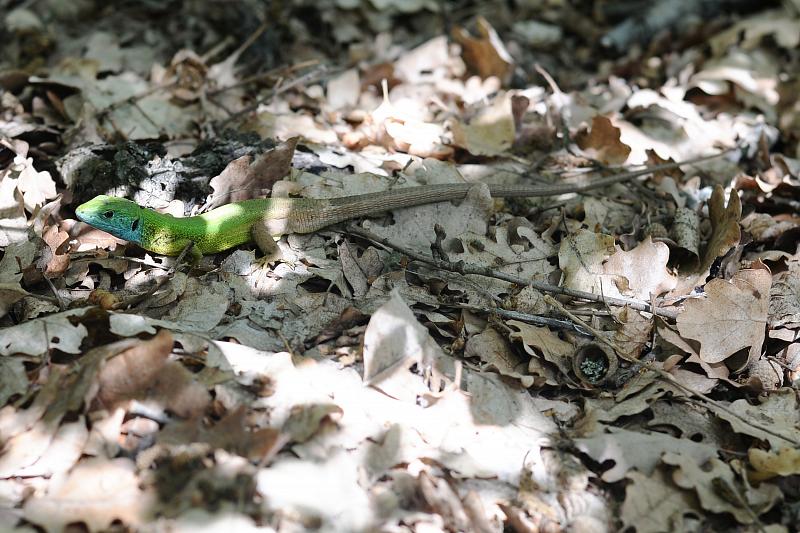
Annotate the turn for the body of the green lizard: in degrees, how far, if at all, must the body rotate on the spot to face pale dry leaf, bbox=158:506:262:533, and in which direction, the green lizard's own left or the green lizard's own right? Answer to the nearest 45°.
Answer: approximately 90° to the green lizard's own left

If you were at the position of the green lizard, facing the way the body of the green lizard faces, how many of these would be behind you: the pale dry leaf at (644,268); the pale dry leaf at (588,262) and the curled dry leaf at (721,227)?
3

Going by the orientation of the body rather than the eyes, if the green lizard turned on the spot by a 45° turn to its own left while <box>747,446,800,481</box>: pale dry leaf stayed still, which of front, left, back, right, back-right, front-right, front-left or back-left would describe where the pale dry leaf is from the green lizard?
left

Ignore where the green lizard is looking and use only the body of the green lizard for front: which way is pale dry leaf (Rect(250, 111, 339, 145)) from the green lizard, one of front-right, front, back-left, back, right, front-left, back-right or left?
right

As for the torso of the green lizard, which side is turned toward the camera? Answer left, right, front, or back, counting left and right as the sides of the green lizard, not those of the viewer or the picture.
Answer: left

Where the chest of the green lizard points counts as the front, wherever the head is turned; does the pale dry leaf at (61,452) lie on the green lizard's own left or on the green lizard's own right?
on the green lizard's own left

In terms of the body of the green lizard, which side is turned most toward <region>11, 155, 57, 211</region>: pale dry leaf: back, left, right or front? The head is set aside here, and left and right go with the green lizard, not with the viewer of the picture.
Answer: front

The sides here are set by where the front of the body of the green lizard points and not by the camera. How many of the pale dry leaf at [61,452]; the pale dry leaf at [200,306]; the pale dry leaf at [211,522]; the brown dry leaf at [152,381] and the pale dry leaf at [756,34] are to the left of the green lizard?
4

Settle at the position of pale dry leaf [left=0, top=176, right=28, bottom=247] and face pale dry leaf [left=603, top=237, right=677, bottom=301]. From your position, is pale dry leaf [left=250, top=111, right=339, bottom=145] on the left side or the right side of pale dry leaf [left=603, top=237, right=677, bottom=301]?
left

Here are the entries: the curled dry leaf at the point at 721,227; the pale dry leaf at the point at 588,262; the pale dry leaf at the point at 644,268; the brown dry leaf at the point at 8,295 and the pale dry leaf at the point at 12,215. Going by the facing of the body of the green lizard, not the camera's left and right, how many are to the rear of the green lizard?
3

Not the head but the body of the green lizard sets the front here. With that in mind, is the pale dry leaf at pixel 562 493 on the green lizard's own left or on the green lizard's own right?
on the green lizard's own left
